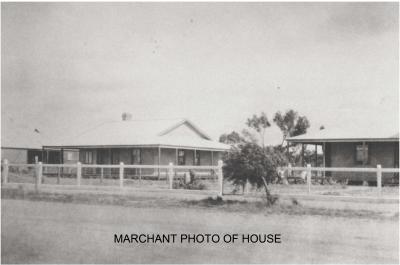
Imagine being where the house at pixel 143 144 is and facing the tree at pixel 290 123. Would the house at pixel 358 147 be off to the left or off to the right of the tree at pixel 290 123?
right

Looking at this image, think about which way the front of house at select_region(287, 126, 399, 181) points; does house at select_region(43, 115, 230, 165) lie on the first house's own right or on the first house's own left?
on the first house's own right

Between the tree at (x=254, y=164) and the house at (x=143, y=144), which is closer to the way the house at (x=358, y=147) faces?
the tree

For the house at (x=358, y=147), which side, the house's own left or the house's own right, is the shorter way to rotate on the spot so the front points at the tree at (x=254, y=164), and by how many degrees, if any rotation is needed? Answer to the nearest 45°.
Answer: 0° — it already faces it

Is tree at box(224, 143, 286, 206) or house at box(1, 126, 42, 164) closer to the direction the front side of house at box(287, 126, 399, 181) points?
the tree

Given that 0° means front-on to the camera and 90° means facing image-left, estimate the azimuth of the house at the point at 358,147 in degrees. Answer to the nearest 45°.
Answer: approximately 0°

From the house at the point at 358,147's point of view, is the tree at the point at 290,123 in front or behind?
behind
